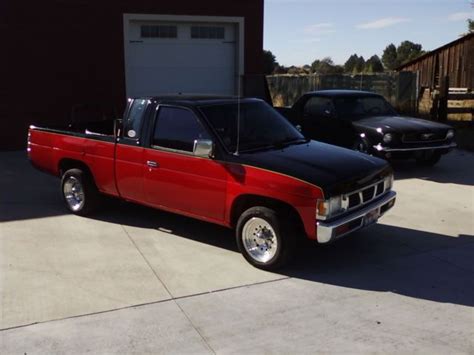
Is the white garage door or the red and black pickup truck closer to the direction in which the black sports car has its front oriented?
the red and black pickup truck

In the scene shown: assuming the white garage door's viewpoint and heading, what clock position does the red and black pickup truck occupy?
The red and black pickup truck is roughly at 12 o'clock from the white garage door.

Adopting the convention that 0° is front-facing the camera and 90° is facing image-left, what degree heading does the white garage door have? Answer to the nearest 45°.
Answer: approximately 0°

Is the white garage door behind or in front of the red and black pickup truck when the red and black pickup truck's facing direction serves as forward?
behind

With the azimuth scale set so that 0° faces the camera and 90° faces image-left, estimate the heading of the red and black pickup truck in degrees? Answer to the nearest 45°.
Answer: approximately 315°

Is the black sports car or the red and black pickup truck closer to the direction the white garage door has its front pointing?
the red and black pickup truck

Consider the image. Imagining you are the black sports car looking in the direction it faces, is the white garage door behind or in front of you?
behind

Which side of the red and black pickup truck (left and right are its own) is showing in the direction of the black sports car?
left

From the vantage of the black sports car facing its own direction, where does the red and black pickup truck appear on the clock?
The red and black pickup truck is roughly at 2 o'clock from the black sports car.
